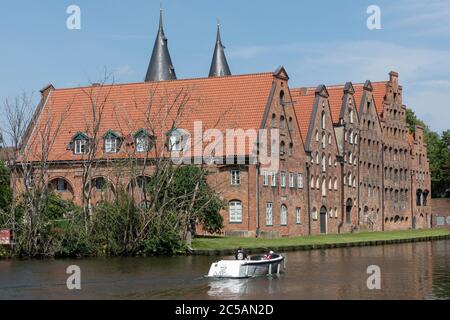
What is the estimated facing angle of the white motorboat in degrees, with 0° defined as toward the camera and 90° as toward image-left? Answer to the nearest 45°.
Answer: approximately 225°
